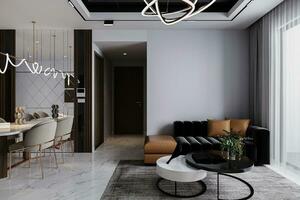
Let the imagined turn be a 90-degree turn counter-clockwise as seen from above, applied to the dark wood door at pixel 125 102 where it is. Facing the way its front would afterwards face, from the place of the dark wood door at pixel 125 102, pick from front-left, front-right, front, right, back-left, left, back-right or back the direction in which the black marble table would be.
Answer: right

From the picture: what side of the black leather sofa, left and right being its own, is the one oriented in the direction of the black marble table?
front

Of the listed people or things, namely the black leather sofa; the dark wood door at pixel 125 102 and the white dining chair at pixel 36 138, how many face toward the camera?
2

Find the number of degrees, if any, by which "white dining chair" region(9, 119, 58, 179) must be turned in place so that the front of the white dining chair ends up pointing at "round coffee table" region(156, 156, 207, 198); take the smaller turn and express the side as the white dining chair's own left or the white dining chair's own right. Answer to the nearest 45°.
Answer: approximately 180°

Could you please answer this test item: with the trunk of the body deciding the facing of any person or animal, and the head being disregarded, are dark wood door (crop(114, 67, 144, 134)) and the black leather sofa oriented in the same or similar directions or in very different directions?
same or similar directions

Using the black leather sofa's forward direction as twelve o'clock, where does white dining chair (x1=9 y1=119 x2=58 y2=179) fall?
The white dining chair is roughly at 2 o'clock from the black leather sofa.

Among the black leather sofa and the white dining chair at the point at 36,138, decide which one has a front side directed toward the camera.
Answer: the black leather sofa

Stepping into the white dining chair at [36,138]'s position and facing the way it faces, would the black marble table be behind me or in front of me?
behind

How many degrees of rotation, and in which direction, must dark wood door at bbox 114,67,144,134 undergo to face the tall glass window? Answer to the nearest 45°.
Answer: approximately 45° to its left

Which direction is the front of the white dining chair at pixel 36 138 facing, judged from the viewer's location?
facing away from the viewer and to the left of the viewer

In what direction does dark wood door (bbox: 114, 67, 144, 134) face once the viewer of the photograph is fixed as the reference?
facing the viewer

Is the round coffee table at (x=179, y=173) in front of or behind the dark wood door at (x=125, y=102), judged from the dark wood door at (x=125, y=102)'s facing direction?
in front

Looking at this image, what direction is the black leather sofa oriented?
toward the camera
